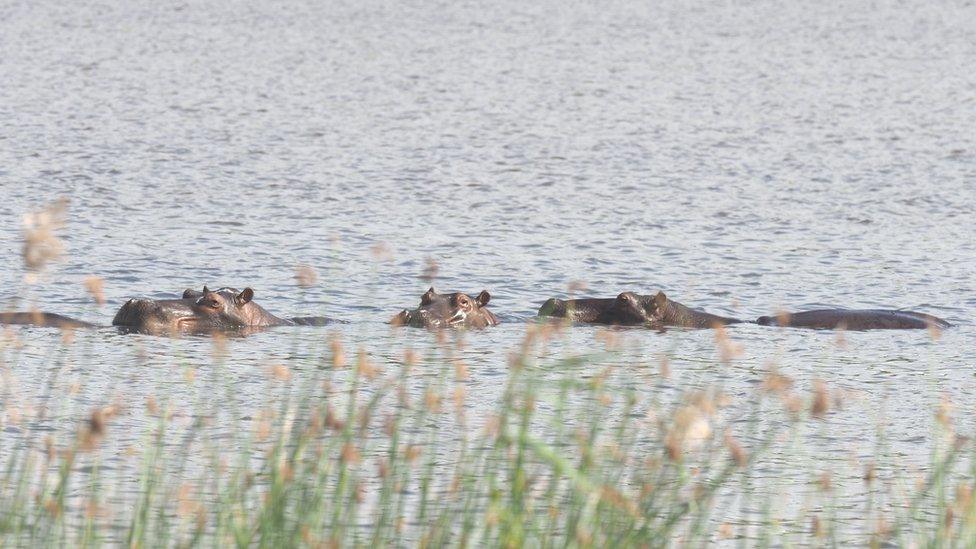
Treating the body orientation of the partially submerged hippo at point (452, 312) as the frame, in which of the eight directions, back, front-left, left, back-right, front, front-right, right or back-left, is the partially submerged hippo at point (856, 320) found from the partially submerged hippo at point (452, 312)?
back-left

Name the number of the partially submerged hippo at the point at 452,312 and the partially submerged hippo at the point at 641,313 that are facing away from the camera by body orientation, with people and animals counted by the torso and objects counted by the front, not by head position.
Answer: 0

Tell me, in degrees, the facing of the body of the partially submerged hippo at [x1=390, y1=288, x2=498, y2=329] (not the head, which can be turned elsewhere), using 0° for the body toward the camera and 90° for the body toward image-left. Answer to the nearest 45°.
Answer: approximately 45°

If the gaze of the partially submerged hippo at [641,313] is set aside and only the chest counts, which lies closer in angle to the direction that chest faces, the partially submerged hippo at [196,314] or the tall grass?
the partially submerged hippo

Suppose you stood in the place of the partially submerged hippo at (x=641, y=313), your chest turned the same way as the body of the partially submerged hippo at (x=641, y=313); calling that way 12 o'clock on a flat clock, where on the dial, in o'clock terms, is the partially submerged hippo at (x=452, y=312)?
the partially submerged hippo at (x=452, y=312) is roughly at 11 o'clock from the partially submerged hippo at (x=641, y=313).

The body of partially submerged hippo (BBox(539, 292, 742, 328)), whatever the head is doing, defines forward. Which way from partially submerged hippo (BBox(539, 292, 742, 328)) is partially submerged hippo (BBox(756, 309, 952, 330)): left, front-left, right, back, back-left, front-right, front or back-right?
back

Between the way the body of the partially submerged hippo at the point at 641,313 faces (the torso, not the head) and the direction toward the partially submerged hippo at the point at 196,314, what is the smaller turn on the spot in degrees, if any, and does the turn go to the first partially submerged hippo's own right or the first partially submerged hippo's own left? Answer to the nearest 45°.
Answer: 0° — it already faces it

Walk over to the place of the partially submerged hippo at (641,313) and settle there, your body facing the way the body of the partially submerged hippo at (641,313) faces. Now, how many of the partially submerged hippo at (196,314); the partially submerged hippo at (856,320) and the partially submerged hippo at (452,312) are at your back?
1

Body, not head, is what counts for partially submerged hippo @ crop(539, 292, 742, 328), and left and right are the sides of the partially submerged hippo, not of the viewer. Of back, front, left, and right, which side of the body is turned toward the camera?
left

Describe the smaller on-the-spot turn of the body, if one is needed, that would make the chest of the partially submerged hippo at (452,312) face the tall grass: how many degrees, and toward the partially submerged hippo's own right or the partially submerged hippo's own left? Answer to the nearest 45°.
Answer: approximately 45° to the partially submerged hippo's own left

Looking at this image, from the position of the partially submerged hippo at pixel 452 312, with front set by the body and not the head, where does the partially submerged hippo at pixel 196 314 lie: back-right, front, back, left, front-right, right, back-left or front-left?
front-right

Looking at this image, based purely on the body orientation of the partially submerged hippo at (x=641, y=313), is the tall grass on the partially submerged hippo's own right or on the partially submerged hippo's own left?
on the partially submerged hippo's own left
